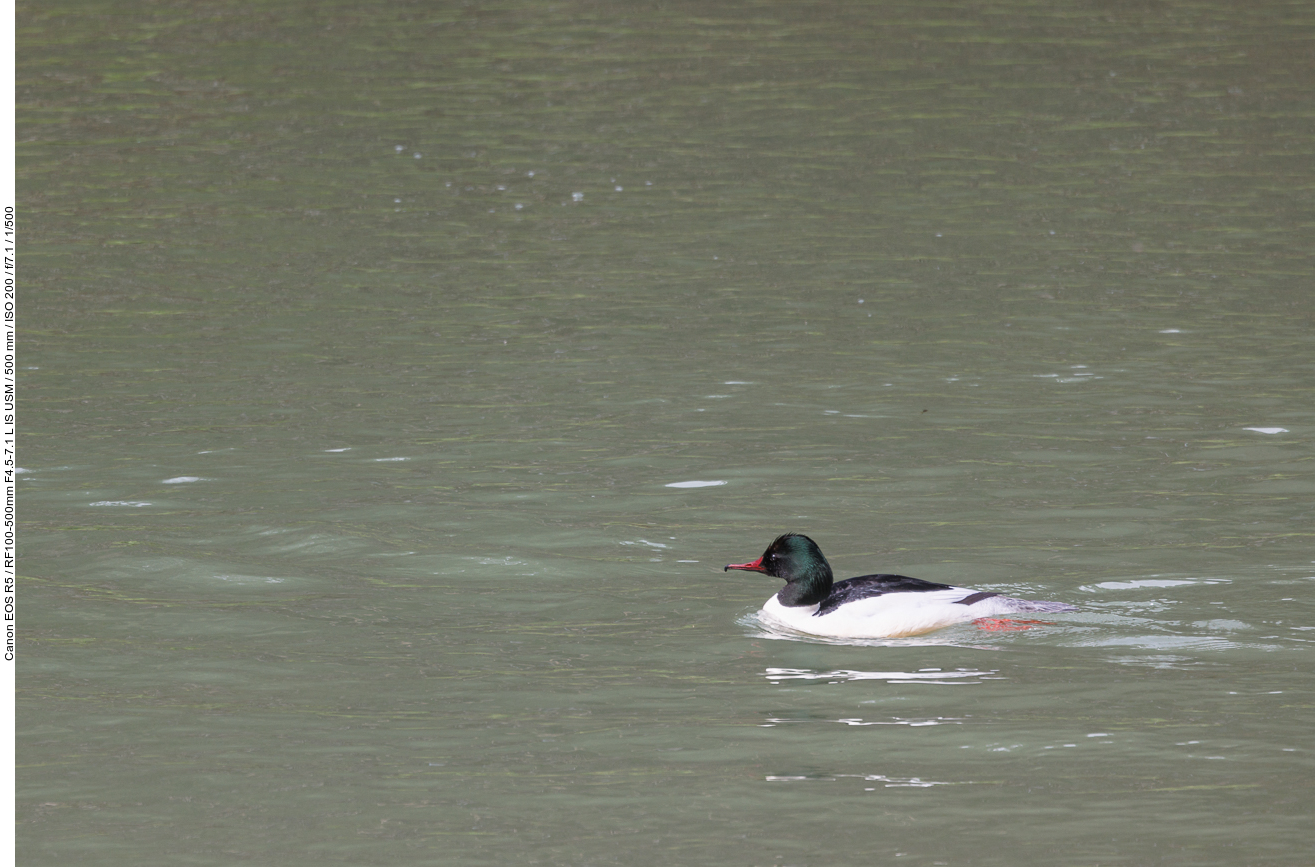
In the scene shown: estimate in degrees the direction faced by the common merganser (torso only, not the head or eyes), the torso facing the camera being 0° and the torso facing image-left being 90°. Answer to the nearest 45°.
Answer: approximately 90°
